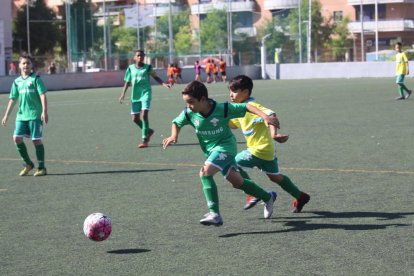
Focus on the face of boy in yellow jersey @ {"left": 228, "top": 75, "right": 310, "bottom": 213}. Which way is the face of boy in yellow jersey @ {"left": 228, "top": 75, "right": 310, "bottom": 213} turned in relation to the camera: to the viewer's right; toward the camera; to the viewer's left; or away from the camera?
to the viewer's left

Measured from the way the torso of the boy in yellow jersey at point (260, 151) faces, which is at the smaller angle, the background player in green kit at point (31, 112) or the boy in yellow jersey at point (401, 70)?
the background player in green kit

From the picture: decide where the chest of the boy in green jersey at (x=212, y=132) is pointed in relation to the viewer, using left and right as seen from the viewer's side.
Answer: facing the viewer and to the left of the viewer

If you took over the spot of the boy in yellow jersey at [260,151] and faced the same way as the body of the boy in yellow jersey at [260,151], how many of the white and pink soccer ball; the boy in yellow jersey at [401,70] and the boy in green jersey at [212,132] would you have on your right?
1

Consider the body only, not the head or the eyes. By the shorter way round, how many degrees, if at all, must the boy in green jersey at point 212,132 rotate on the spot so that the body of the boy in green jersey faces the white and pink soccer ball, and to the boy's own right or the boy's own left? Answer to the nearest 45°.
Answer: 0° — they already face it

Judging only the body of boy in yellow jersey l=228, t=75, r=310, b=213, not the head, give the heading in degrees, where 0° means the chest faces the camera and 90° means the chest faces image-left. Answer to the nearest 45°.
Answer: approximately 90°

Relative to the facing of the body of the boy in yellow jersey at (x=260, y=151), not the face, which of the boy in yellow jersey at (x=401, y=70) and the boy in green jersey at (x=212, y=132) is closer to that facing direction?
the boy in green jersey

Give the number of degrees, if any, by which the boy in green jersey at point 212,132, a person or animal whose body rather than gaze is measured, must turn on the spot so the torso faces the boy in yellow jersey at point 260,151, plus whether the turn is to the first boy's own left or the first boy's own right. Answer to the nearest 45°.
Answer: approximately 180°

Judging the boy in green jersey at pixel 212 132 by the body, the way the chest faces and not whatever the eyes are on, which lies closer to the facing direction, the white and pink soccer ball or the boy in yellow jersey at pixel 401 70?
the white and pink soccer ball

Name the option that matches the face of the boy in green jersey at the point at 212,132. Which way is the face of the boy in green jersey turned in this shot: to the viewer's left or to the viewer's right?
to the viewer's left

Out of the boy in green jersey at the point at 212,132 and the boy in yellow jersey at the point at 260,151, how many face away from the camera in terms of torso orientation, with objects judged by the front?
0

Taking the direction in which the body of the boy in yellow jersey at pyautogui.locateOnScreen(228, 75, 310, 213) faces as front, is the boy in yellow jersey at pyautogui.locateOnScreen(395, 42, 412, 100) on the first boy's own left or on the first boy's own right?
on the first boy's own right

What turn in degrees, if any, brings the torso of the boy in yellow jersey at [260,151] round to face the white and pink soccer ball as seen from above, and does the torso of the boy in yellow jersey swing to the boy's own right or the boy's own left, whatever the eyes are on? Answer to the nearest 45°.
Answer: approximately 45° to the boy's own left
